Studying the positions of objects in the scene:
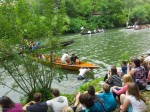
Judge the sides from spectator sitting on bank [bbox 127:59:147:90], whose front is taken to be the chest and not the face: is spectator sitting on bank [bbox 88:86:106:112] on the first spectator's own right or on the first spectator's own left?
on the first spectator's own left

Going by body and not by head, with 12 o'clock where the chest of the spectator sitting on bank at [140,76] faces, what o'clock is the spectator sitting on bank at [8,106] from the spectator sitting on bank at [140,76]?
the spectator sitting on bank at [8,106] is roughly at 9 o'clock from the spectator sitting on bank at [140,76].

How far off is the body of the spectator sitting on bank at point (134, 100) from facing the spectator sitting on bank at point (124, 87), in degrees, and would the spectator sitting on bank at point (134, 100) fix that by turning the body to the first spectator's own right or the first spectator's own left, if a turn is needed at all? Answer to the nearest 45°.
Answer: approximately 45° to the first spectator's own right

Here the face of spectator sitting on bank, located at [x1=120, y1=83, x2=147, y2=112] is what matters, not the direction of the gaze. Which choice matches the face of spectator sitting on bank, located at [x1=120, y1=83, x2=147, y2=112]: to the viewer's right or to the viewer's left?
to the viewer's left

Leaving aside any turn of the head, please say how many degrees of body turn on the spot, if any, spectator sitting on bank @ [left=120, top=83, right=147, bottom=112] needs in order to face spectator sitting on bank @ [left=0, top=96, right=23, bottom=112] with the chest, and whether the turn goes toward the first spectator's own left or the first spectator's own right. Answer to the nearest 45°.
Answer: approximately 45° to the first spectator's own left

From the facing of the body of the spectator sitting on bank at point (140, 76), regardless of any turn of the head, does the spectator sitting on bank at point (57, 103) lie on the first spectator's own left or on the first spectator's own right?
on the first spectator's own left

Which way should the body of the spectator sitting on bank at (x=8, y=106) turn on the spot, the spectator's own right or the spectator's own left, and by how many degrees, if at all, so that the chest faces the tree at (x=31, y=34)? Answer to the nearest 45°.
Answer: approximately 45° to the spectator's own right

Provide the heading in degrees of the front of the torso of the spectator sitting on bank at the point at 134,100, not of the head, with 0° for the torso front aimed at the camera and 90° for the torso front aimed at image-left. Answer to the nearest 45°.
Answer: approximately 135°

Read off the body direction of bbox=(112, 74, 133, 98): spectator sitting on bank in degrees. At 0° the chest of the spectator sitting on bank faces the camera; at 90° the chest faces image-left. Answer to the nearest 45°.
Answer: approximately 90°

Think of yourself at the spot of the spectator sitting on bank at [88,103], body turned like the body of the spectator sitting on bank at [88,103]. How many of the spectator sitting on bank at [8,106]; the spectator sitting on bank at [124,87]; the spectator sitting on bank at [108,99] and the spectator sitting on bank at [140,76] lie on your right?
3

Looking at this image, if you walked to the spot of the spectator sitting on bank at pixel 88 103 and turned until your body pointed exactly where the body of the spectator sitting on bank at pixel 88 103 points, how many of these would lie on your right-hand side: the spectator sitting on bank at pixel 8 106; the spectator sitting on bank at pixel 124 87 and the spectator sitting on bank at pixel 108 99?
2
